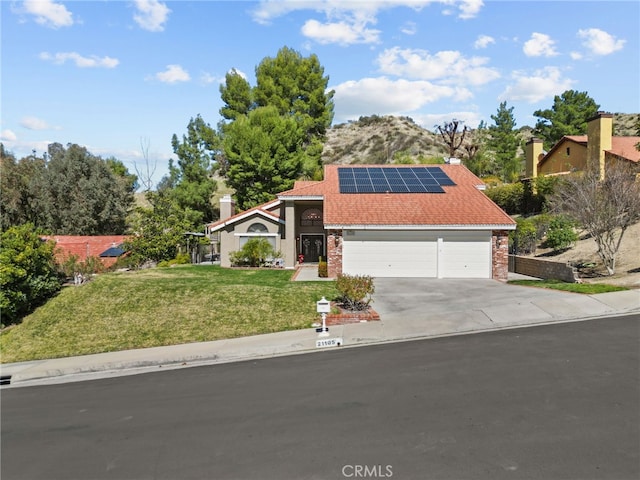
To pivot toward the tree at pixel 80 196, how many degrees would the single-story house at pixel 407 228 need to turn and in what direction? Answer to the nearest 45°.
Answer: approximately 135° to its right

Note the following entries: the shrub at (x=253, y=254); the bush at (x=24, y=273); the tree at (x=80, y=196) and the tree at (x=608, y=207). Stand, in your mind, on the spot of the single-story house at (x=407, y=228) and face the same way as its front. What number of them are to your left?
1

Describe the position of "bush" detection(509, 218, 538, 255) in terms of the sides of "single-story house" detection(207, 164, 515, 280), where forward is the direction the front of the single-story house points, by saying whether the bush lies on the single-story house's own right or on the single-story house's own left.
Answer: on the single-story house's own left

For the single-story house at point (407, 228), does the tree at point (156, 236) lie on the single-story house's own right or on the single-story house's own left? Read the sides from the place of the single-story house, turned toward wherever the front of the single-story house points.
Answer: on the single-story house's own right

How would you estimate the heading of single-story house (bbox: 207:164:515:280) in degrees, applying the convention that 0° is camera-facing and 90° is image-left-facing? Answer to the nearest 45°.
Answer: approximately 0°

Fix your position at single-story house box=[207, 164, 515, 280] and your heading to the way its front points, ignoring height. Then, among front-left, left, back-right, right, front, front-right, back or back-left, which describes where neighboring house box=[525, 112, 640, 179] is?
back-left

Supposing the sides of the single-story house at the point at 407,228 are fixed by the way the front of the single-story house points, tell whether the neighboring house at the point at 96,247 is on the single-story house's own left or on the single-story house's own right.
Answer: on the single-story house's own right

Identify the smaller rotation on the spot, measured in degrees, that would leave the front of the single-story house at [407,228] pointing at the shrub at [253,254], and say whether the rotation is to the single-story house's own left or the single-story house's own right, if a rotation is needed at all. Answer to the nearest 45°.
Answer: approximately 90° to the single-story house's own right

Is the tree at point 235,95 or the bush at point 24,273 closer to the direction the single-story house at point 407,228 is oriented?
the bush

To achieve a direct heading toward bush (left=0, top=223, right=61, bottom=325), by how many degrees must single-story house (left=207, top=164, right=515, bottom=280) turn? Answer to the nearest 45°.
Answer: approximately 45° to its right

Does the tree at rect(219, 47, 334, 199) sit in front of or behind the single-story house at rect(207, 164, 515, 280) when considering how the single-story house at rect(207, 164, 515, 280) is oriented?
behind

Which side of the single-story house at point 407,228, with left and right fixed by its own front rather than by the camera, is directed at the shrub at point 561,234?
left

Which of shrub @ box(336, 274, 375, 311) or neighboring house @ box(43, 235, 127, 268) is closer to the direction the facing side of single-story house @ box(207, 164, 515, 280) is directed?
the shrub

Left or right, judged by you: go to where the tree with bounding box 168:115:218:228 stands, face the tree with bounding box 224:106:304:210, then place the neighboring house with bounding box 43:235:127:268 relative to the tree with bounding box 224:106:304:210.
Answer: right
